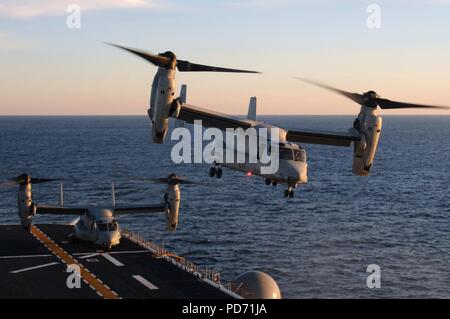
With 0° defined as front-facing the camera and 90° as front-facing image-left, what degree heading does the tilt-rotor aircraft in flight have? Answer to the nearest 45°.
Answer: approximately 315°
